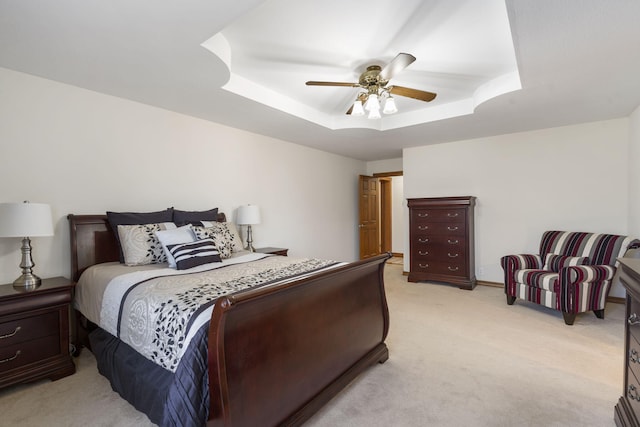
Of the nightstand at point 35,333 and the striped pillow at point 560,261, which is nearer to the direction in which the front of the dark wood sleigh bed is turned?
the striped pillow

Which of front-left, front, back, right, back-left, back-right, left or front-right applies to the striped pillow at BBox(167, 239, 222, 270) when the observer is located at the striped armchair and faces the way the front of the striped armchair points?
front

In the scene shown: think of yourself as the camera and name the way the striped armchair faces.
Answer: facing the viewer and to the left of the viewer

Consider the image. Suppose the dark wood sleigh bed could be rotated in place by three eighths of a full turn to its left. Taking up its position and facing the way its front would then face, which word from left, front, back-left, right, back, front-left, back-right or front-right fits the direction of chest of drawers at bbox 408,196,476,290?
front-right

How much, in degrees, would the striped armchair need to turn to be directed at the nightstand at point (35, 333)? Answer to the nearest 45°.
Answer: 0° — it already faces it

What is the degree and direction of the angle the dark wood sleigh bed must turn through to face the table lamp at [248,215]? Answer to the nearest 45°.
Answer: approximately 135° to its left

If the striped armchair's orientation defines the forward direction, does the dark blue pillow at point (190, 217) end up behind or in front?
in front

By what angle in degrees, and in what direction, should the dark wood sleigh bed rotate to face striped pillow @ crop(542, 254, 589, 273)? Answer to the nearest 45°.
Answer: approximately 45° to its left

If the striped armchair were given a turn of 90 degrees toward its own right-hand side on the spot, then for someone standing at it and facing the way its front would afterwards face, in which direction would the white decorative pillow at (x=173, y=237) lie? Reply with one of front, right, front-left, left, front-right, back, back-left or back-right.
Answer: left

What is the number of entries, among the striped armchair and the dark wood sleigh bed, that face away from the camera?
0

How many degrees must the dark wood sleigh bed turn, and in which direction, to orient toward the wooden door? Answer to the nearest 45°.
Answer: approximately 90° to its left

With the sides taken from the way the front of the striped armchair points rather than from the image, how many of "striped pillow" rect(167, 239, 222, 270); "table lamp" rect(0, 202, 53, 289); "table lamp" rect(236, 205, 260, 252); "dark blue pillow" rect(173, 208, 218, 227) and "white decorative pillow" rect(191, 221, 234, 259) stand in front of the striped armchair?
5

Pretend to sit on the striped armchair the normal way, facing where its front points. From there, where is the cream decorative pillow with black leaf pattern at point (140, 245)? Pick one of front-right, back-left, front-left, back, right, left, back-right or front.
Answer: front

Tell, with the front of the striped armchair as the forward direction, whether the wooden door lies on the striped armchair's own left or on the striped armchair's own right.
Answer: on the striped armchair's own right

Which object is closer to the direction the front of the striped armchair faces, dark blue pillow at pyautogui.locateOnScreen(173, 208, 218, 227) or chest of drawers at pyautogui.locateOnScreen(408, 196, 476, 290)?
the dark blue pillow

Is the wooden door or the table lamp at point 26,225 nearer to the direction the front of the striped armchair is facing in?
the table lamp

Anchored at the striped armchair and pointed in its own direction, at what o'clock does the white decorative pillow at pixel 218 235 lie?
The white decorative pillow is roughly at 12 o'clock from the striped armchair.

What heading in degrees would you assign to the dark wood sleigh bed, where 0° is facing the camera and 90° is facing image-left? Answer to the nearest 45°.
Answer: approximately 315°
